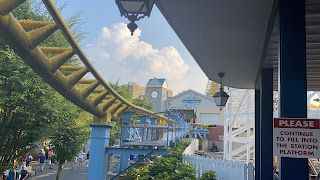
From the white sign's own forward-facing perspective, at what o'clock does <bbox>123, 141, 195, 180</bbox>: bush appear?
The bush is roughly at 5 o'clock from the white sign.

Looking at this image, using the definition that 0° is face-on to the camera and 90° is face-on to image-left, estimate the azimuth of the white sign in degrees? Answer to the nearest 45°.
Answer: approximately 0°

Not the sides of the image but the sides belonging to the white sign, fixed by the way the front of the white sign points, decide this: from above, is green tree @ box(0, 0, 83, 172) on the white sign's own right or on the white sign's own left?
on the white sign's own right

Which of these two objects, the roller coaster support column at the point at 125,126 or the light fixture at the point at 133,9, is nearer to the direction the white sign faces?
the light fixture

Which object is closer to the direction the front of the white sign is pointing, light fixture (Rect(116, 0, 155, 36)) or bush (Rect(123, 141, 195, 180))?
the light fixture

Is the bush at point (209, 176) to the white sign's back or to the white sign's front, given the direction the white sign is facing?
to the back

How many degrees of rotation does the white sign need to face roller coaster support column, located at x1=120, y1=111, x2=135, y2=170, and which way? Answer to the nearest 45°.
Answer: approximately 135° to its right

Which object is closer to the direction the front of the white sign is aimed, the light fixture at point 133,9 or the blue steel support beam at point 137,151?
the light fixture

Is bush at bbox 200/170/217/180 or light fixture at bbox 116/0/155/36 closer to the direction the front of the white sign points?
the light fixture
